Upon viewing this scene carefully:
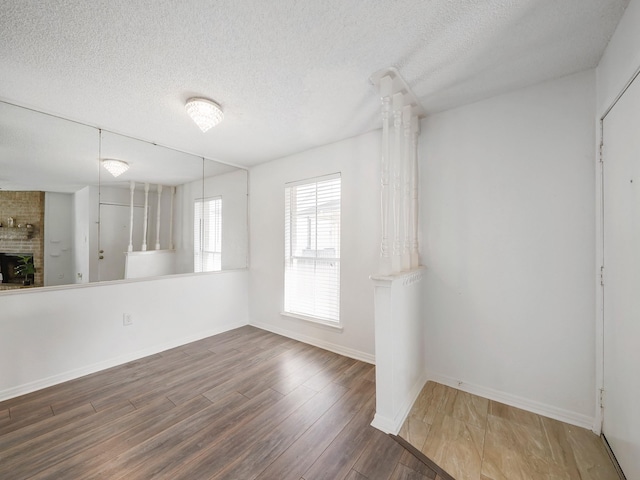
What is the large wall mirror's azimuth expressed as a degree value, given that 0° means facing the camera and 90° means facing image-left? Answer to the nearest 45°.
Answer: approximately 315°

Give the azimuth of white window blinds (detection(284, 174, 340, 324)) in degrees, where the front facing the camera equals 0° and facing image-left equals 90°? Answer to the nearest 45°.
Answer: approximately 45°

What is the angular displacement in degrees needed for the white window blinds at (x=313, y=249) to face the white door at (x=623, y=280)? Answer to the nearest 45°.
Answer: approximately 90° to its left

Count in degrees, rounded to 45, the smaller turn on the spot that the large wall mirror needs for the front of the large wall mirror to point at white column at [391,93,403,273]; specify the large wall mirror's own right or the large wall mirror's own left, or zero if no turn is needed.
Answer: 0° — it already faces it

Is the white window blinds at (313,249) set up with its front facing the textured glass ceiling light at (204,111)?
yes

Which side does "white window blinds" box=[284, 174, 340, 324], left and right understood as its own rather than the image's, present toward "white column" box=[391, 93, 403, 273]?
left

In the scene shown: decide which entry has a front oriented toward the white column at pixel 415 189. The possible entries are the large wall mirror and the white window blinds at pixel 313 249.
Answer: the large wall mirror

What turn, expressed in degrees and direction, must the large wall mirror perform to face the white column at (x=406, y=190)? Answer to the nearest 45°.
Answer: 0° — it already faces it
